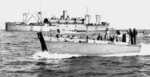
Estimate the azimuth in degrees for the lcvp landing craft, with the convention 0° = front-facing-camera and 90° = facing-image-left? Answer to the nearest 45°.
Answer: approximately 90°
